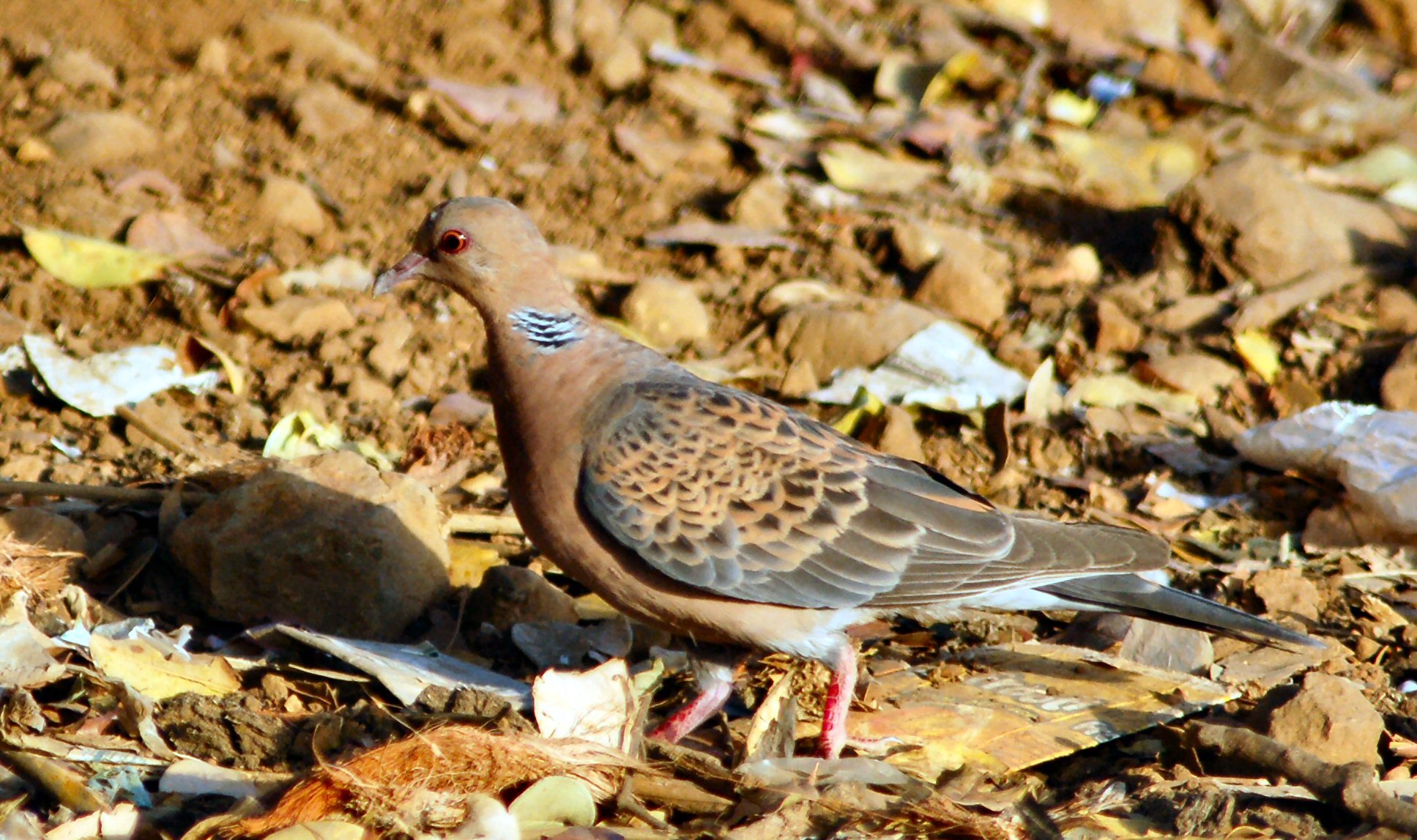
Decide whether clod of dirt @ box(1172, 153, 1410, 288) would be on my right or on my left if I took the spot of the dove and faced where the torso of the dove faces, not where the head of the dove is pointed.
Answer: on my right

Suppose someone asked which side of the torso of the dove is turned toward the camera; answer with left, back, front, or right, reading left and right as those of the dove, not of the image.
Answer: left

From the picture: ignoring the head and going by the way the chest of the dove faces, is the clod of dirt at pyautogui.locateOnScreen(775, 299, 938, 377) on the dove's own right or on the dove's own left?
on the dove's own right

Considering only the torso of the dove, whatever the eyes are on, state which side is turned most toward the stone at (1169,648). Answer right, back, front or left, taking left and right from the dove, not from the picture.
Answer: back

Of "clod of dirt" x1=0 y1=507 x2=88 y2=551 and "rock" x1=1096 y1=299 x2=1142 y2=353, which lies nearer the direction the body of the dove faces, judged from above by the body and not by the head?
the clod of dirt

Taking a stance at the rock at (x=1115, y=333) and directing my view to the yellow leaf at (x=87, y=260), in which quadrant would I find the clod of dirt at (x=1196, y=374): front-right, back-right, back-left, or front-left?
back-left

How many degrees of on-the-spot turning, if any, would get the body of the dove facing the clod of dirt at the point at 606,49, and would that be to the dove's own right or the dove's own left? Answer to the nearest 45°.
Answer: approximately 90° to the dove's own right

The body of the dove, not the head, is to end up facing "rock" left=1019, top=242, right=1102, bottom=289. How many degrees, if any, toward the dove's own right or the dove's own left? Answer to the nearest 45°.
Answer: approximately 90° to the dove's own right

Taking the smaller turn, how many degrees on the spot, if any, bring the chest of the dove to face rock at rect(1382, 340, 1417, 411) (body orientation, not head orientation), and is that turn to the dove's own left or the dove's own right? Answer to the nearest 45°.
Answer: approximately 135° to the dove's own right

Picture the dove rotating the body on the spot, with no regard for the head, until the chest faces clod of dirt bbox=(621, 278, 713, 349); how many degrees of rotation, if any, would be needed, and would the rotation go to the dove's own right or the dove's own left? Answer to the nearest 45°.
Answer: approximately 90° to the dove's own right
